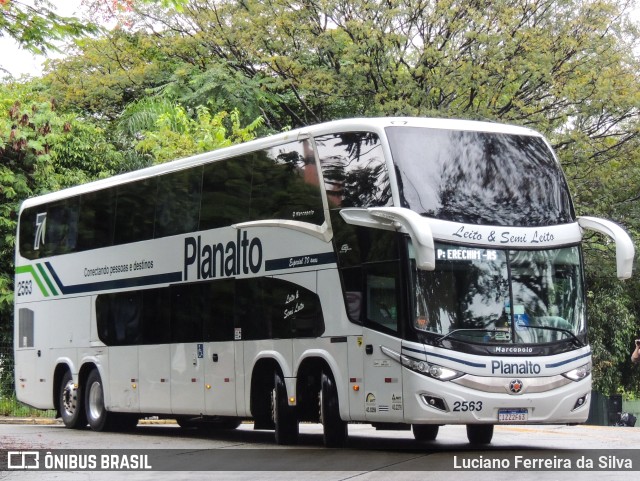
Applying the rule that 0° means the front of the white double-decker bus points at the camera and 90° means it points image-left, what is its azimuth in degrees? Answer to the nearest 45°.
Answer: approximately 315°

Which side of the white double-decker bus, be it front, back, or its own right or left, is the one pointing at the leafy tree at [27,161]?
back
